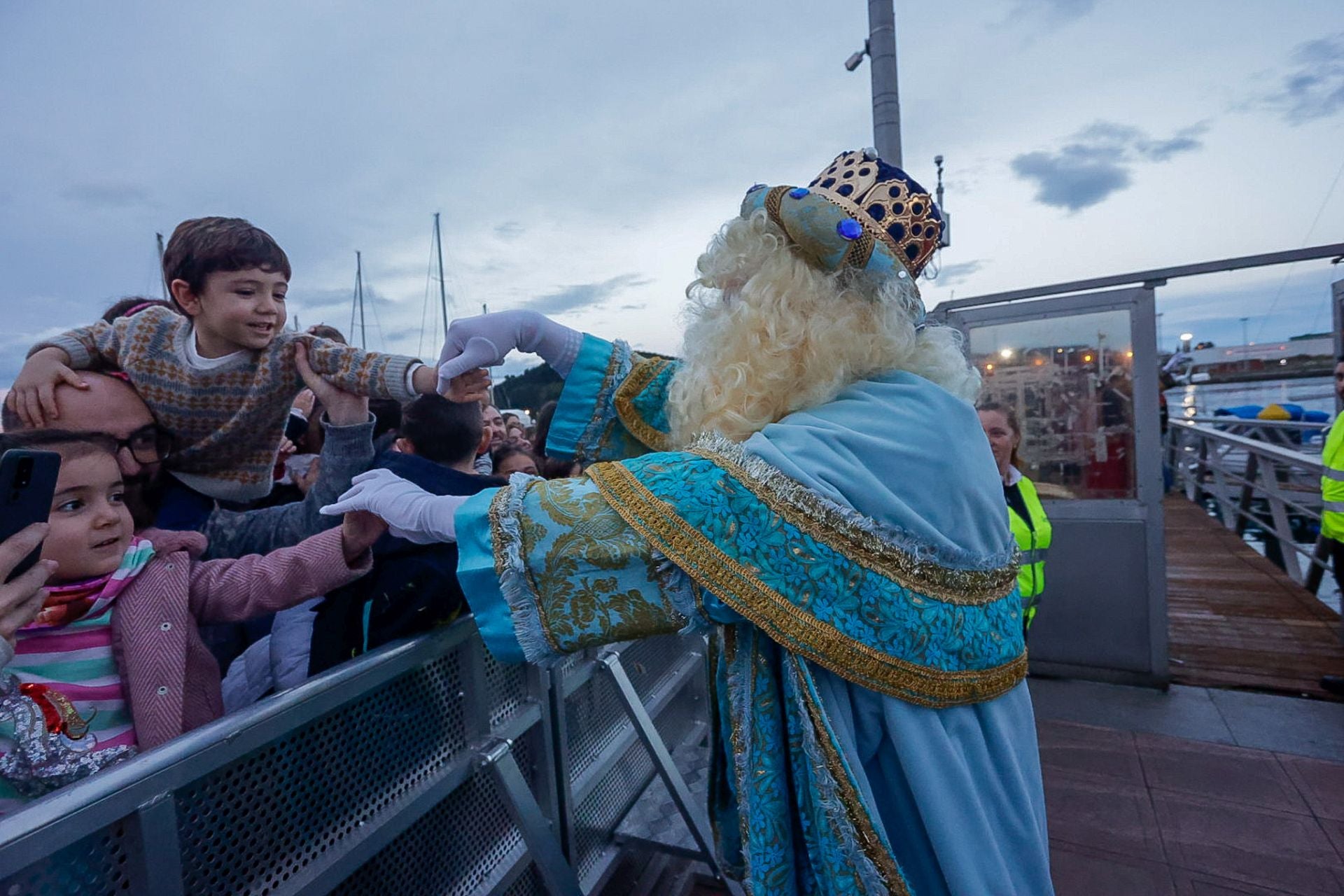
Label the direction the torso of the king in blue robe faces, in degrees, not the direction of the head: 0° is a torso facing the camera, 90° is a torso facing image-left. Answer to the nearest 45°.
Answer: approximately 90°

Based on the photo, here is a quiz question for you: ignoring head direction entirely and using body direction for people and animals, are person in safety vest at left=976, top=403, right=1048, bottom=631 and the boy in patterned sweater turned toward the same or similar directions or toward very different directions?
very different directions

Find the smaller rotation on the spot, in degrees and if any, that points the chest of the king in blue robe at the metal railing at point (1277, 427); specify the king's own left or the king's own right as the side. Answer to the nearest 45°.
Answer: approximately 135° to the king's own right
